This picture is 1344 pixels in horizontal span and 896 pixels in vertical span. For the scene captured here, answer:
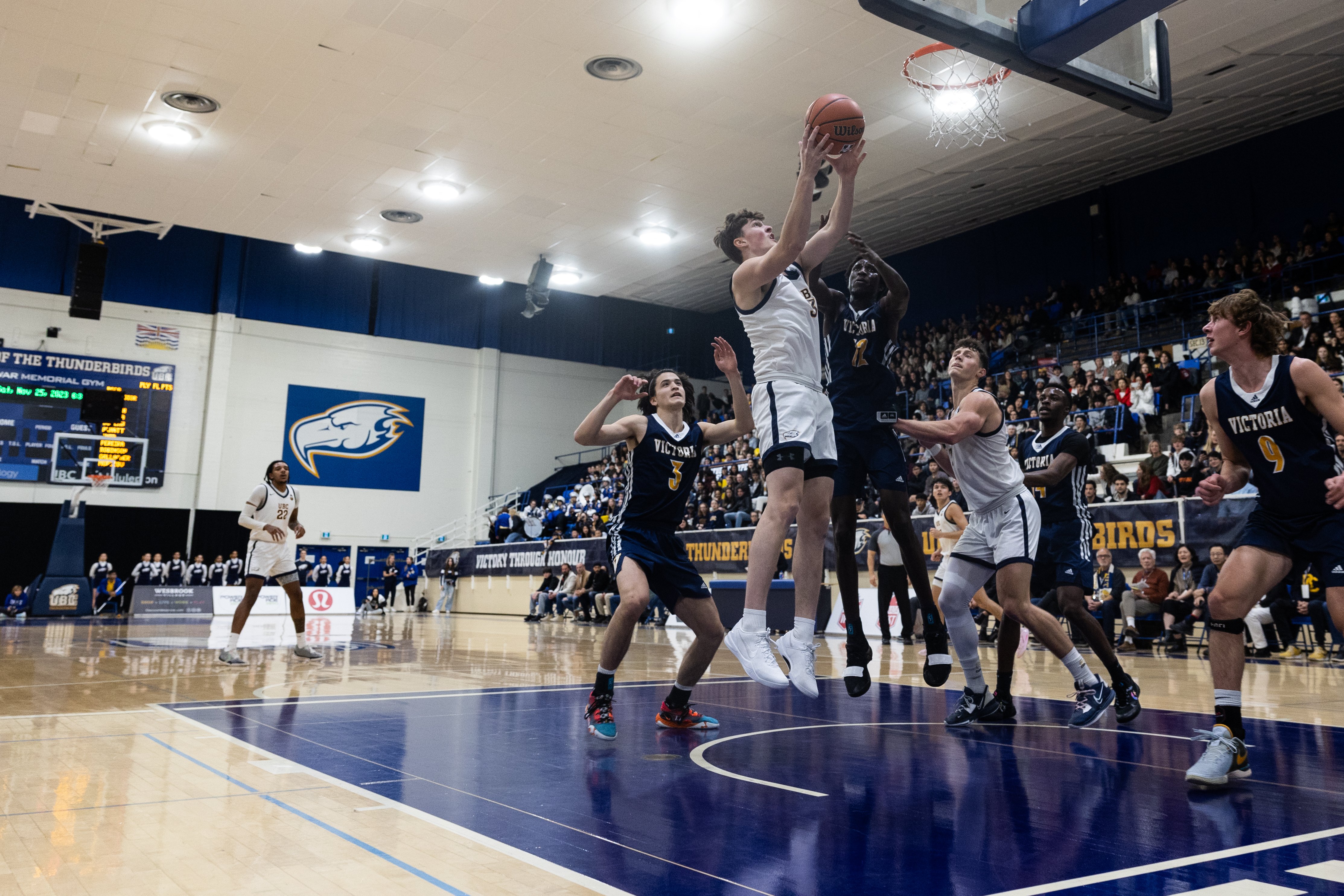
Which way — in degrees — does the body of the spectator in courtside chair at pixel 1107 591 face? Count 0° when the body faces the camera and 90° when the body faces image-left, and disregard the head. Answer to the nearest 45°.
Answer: approximately 45°

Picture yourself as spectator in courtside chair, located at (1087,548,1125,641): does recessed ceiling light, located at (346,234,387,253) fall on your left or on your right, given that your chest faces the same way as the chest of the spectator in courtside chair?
on your right

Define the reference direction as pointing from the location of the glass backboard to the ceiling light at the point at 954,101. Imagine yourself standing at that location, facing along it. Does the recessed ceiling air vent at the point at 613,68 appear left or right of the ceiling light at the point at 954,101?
left

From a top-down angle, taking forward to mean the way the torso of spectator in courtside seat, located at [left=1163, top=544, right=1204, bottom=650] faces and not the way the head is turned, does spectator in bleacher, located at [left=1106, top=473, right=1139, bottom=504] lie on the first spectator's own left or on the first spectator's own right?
on the first spectator's own right

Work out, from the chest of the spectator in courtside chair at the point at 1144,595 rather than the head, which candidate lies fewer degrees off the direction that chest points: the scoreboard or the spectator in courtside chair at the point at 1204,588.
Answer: the scoreboard

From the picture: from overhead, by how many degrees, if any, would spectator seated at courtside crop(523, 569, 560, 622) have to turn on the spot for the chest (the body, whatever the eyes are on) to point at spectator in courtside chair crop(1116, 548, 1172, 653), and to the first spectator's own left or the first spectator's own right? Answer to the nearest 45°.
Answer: approximately 90° to the first spectator's own left

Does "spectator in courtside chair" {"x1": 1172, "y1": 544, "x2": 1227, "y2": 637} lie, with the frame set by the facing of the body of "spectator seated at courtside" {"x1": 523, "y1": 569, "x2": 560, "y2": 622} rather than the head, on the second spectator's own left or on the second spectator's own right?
on the second spectator's own left

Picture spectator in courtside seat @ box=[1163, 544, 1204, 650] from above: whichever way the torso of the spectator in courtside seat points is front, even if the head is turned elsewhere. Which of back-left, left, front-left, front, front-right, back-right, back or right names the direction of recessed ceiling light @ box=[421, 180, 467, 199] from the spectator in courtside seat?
front-right

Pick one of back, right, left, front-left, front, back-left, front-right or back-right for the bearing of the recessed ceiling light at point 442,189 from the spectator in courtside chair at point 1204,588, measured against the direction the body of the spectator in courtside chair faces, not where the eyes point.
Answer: front-right
